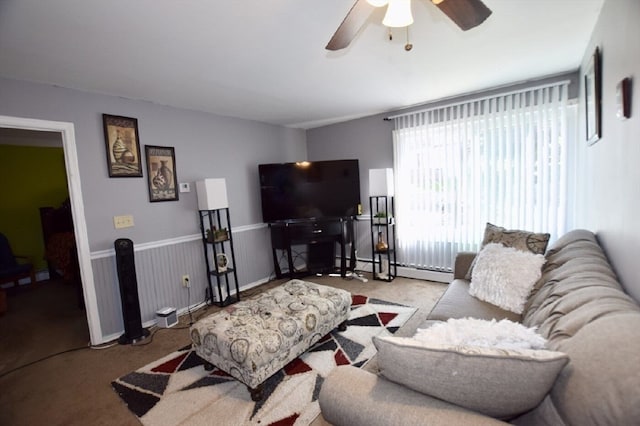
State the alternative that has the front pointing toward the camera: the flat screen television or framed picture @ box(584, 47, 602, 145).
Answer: the flat screen television

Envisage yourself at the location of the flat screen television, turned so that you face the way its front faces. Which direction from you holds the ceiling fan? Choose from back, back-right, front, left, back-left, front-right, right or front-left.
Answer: front

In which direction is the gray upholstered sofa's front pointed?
to the viewer's left

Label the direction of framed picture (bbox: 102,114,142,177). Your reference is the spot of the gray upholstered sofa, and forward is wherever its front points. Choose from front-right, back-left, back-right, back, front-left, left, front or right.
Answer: front

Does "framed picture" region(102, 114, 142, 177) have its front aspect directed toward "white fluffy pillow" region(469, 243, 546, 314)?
yes

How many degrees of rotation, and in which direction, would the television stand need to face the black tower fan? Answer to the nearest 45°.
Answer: approximately 45° to its right

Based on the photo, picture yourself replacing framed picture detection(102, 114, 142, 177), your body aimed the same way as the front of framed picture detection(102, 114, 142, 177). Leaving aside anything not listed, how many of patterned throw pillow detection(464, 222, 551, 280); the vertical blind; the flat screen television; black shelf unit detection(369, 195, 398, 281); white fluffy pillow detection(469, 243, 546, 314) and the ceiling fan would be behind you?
0

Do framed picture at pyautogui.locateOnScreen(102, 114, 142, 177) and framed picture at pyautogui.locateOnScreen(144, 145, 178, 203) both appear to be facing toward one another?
no

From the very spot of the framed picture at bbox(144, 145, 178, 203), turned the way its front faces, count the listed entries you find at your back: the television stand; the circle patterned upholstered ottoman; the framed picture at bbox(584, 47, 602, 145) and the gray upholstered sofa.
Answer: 0

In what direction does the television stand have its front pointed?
toward the camera

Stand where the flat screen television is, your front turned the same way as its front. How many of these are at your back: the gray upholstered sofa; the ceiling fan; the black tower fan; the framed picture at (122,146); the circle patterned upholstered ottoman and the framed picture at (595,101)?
0

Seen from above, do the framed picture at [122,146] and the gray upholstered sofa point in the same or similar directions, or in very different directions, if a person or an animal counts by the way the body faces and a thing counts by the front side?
very different directions

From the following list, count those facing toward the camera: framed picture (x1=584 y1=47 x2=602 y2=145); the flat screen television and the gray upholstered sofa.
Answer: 1

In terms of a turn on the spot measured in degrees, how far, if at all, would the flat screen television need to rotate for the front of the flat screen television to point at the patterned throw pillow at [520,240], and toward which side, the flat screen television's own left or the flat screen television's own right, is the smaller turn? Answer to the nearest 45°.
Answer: approximately 45° to the flat screen television's own left

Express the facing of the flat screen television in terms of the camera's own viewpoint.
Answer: facing the viewer

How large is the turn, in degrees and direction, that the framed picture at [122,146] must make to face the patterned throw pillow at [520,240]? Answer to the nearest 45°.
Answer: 0° — it already faces it

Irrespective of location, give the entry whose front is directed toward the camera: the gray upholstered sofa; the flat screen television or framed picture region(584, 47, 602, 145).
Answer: the flat screen television

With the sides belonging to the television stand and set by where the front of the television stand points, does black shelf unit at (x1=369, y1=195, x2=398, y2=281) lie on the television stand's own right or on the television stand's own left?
on the television stand's own left

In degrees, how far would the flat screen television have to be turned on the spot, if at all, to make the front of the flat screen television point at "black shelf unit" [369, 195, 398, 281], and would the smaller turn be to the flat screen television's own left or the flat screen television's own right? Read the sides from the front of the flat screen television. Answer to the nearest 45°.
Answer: approximately 90° to the flat screen television's own left

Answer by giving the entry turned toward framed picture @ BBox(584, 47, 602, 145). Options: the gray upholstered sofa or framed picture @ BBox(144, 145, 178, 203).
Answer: framed picture @ BBox(144, 145, 178, 203)
